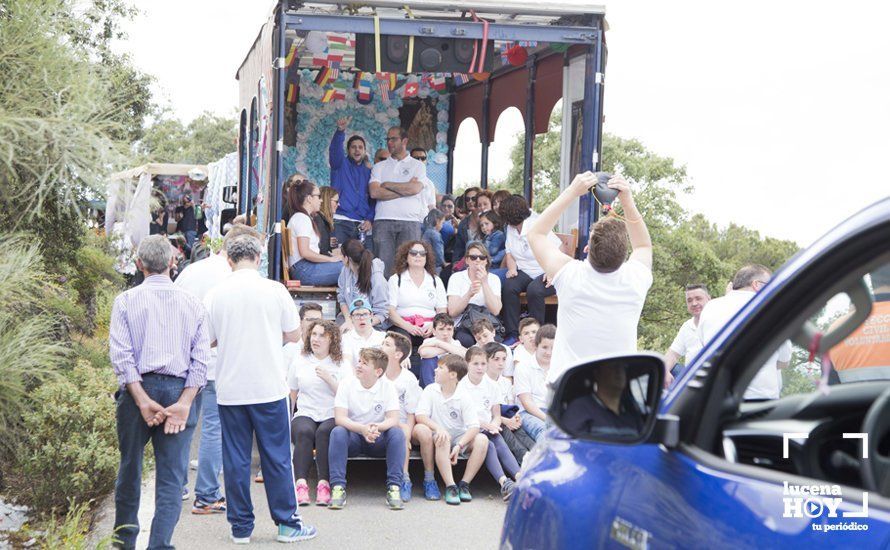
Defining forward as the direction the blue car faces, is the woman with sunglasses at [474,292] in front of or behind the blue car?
in front

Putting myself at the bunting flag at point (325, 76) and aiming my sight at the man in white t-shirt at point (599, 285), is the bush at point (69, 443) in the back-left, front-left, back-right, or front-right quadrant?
front-right

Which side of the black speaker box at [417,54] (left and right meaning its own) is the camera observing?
front

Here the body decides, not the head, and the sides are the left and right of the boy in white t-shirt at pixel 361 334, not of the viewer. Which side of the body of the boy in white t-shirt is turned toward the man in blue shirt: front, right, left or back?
back

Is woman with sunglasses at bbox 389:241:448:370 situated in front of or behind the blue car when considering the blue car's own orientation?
in front

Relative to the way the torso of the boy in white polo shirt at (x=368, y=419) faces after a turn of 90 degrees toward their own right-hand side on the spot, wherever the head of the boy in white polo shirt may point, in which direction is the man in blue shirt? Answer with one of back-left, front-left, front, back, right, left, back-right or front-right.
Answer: right

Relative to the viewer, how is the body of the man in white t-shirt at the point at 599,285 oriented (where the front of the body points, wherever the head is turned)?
away from the camera

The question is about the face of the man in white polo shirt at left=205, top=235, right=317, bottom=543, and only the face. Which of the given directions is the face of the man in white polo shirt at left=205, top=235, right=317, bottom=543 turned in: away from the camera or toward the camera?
away from the camera

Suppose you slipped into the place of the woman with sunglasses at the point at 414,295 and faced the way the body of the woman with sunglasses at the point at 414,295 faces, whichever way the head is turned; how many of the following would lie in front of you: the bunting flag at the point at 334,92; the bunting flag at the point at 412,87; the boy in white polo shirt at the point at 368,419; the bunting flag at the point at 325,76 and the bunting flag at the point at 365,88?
1

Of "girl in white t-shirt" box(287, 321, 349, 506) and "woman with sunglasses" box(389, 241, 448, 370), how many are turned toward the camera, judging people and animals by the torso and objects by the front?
2

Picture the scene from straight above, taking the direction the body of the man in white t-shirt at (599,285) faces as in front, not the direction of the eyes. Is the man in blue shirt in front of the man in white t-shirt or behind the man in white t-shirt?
in front

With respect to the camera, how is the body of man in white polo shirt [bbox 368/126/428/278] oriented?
toward the camera

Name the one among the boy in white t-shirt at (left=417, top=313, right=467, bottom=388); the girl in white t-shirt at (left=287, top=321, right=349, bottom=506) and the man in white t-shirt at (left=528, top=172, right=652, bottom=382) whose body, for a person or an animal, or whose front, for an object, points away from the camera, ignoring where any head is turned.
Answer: the man in white t-shirt

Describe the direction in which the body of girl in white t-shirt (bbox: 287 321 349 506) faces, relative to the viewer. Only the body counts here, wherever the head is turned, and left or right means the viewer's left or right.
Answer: facing the viewer

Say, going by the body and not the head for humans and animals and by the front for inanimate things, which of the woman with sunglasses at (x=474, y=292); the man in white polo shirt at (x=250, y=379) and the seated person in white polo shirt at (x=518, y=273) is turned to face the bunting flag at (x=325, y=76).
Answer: the man in white polo shirt

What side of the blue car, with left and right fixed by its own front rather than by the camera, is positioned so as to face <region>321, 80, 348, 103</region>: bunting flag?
front

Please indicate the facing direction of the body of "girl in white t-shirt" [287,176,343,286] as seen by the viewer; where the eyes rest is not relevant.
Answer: to the viewer's right
